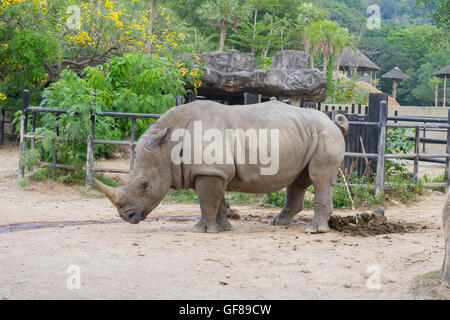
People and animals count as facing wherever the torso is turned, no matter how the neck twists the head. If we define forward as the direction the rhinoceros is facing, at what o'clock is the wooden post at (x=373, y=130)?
The wooden post is roughly at 4 o'clock from the rhinoceros.

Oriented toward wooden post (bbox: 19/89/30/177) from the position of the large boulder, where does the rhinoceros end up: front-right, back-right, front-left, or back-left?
front-left

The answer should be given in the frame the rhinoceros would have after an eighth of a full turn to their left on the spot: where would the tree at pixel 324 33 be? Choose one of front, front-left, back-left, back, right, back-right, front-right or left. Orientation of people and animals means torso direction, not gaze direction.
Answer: back-right

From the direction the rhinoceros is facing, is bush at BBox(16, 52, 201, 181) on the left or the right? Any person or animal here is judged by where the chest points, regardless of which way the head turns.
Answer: on its right

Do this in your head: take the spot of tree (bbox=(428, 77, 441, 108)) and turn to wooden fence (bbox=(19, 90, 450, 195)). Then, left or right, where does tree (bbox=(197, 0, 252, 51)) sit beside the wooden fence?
right

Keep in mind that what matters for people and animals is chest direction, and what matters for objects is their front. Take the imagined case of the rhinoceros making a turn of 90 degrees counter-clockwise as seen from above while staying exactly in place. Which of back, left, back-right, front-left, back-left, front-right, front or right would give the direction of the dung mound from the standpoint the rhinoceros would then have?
left

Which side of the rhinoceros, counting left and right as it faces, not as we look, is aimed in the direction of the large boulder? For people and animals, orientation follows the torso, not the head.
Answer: right

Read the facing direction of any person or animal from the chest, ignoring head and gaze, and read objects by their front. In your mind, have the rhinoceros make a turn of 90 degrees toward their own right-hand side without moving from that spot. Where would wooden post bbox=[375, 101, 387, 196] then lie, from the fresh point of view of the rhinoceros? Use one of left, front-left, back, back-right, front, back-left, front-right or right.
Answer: front-right

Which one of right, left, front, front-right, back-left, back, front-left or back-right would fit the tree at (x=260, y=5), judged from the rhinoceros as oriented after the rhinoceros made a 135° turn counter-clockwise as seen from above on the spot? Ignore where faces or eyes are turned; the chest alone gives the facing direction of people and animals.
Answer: back-left

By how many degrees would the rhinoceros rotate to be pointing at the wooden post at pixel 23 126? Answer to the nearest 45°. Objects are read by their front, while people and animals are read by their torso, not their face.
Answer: approximately 45° to its right

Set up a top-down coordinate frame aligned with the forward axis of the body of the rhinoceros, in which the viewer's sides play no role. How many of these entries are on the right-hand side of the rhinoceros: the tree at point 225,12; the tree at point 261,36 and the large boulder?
3

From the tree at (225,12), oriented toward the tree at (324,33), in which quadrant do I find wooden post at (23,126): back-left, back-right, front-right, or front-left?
back-right

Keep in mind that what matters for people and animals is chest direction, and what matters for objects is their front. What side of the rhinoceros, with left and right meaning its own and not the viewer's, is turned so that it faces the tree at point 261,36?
right

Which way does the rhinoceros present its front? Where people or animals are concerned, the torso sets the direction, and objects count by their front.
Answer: to the viewer's left
